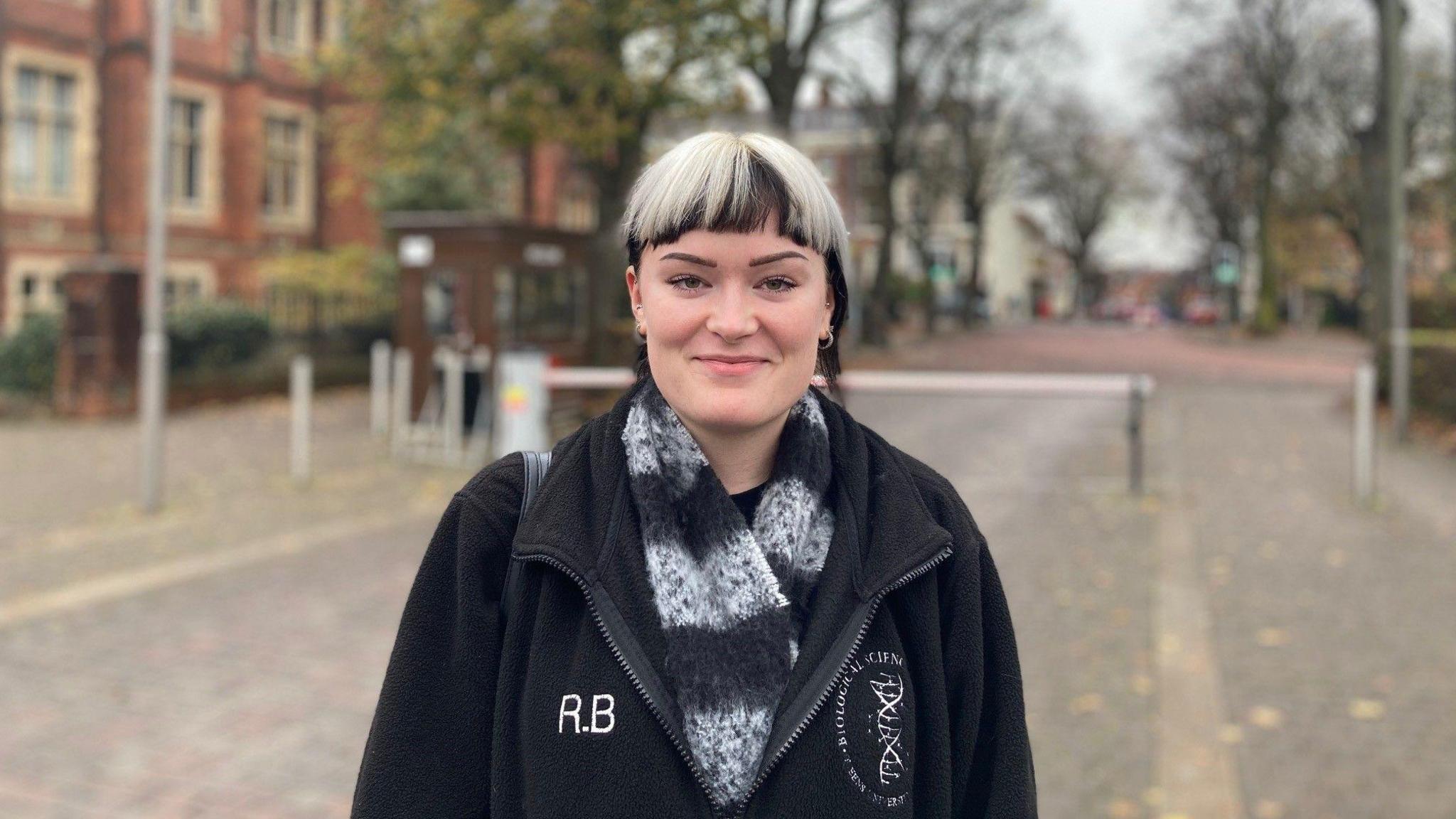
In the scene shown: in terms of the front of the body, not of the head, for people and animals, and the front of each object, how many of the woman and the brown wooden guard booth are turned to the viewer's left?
0

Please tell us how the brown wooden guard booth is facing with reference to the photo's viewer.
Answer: facing the viewer and to the right of the viewer

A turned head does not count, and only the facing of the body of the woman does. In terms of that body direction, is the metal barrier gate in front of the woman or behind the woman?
behind

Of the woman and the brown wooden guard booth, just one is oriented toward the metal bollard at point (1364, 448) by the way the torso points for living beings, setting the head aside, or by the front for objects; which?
the brown wooden guard booth

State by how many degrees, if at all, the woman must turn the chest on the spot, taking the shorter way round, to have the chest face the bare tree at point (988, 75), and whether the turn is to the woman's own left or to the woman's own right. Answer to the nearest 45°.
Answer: approximately 180°

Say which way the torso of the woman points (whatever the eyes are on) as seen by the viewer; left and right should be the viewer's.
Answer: facing the viewer

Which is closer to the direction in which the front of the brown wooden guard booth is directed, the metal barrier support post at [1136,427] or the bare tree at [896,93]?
the metal barrier support post

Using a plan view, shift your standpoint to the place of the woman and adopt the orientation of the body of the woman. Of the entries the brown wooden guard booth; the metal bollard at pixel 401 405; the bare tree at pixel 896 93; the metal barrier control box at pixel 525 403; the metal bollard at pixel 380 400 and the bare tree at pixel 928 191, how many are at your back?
6

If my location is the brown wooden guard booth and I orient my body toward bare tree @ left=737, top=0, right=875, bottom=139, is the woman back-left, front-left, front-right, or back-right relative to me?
back-right
